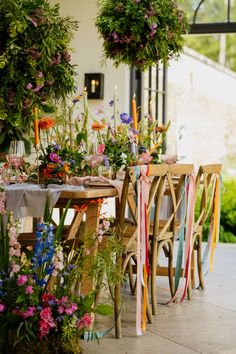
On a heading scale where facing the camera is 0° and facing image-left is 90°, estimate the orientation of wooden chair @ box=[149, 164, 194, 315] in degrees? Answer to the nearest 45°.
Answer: approximately 135°

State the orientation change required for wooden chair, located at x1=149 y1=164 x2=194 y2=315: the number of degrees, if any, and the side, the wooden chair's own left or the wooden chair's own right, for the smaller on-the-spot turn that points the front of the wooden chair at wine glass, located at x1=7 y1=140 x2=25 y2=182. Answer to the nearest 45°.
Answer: approximately 45° to the wooden chair's own left

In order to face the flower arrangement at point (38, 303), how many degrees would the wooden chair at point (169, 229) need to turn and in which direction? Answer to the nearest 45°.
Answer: approximately 90° to its left

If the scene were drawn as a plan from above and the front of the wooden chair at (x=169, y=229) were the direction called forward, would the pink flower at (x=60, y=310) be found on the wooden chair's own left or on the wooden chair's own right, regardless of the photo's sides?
on the wooden chair's own left
